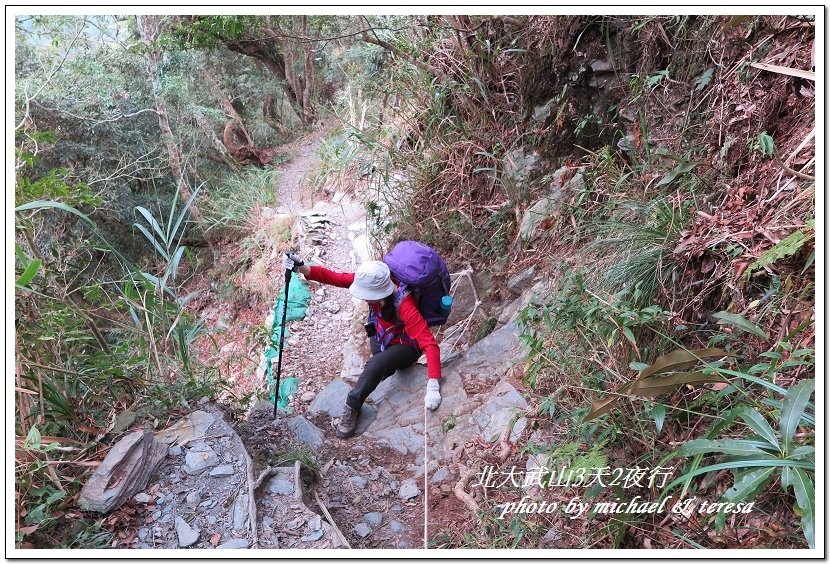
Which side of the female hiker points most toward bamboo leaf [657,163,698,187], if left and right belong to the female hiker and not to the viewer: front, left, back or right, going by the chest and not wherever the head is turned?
left

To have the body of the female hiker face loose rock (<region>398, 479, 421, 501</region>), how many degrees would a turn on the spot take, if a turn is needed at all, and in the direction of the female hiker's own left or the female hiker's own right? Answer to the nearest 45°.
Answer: approximately 45° to the female hiker's own left

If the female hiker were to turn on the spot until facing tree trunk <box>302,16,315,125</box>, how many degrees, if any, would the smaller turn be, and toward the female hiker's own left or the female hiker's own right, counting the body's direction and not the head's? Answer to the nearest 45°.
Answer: approximately 135° to the female hiker's own right

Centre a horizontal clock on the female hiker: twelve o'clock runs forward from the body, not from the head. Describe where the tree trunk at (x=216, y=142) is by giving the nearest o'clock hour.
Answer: The tree trunk is roughly at 4 o'clock from the female hiker.

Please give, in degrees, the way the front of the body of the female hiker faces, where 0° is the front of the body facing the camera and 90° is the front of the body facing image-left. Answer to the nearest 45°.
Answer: approximately 45°
